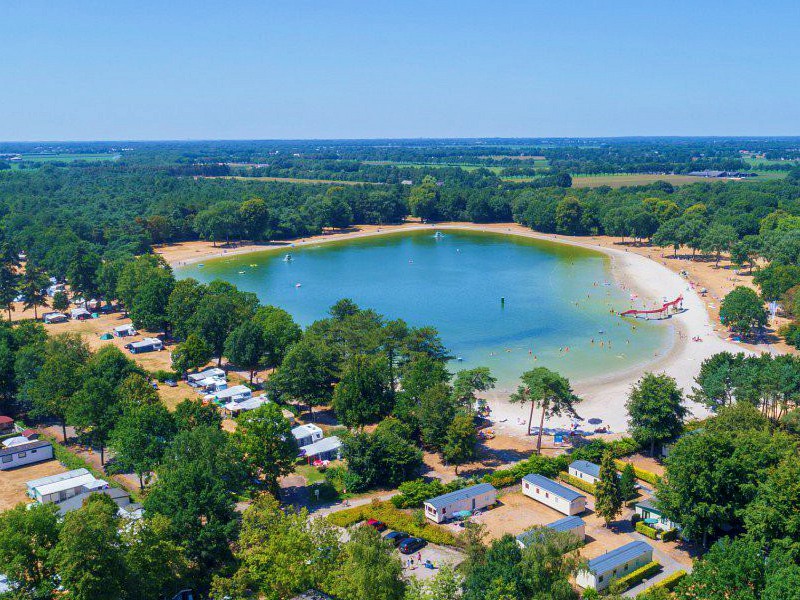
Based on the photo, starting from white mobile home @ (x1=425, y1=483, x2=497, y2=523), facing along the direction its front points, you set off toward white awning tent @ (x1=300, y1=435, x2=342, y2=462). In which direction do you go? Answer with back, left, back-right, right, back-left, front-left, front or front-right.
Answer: right

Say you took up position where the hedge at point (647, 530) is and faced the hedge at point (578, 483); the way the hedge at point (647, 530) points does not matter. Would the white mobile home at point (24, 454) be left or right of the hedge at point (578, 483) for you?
left

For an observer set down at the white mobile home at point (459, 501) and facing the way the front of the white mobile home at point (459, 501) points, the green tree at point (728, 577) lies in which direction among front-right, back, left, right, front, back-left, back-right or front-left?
left

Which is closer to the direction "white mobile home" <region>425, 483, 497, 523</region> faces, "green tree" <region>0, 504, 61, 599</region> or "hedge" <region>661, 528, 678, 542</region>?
the hedge

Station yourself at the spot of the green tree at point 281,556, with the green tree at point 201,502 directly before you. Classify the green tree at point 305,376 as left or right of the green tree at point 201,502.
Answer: right
